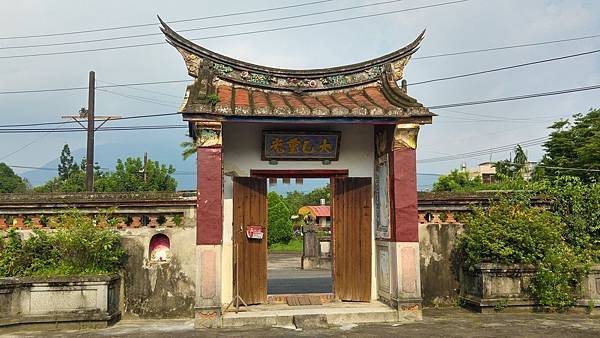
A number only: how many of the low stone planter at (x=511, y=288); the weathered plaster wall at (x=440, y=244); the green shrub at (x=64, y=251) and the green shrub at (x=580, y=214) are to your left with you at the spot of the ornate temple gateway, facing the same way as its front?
3

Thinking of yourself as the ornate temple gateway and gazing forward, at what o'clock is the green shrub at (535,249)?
The green shrub is roughly at 9 o'clock from the ornate temple gateway.

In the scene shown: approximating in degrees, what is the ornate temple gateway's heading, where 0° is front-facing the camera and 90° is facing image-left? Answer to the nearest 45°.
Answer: approximately 0°

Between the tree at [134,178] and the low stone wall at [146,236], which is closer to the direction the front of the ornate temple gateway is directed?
the low stone wall

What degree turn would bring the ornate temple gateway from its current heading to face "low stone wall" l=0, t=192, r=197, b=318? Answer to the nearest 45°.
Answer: approximately 90° to its right

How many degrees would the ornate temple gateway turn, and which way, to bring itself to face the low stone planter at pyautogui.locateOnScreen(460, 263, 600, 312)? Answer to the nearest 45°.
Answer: approximately 90° to its left

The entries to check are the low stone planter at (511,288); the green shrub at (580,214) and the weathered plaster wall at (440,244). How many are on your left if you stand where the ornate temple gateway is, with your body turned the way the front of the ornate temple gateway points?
3

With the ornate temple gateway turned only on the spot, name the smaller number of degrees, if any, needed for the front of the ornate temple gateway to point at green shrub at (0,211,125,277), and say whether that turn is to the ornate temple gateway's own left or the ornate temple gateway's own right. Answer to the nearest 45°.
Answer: approximately 90° to the ornate temple gateway's own right

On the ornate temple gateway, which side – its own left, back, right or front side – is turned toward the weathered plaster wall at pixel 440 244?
left

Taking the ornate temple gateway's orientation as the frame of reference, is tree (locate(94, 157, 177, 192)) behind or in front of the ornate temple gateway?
behind

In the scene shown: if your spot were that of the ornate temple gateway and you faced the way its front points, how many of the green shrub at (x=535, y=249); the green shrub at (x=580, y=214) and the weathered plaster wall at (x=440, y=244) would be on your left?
3

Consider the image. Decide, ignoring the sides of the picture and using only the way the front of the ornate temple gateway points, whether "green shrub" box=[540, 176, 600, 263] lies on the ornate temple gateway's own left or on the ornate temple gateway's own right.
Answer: on the ornate temple gateway's own left
